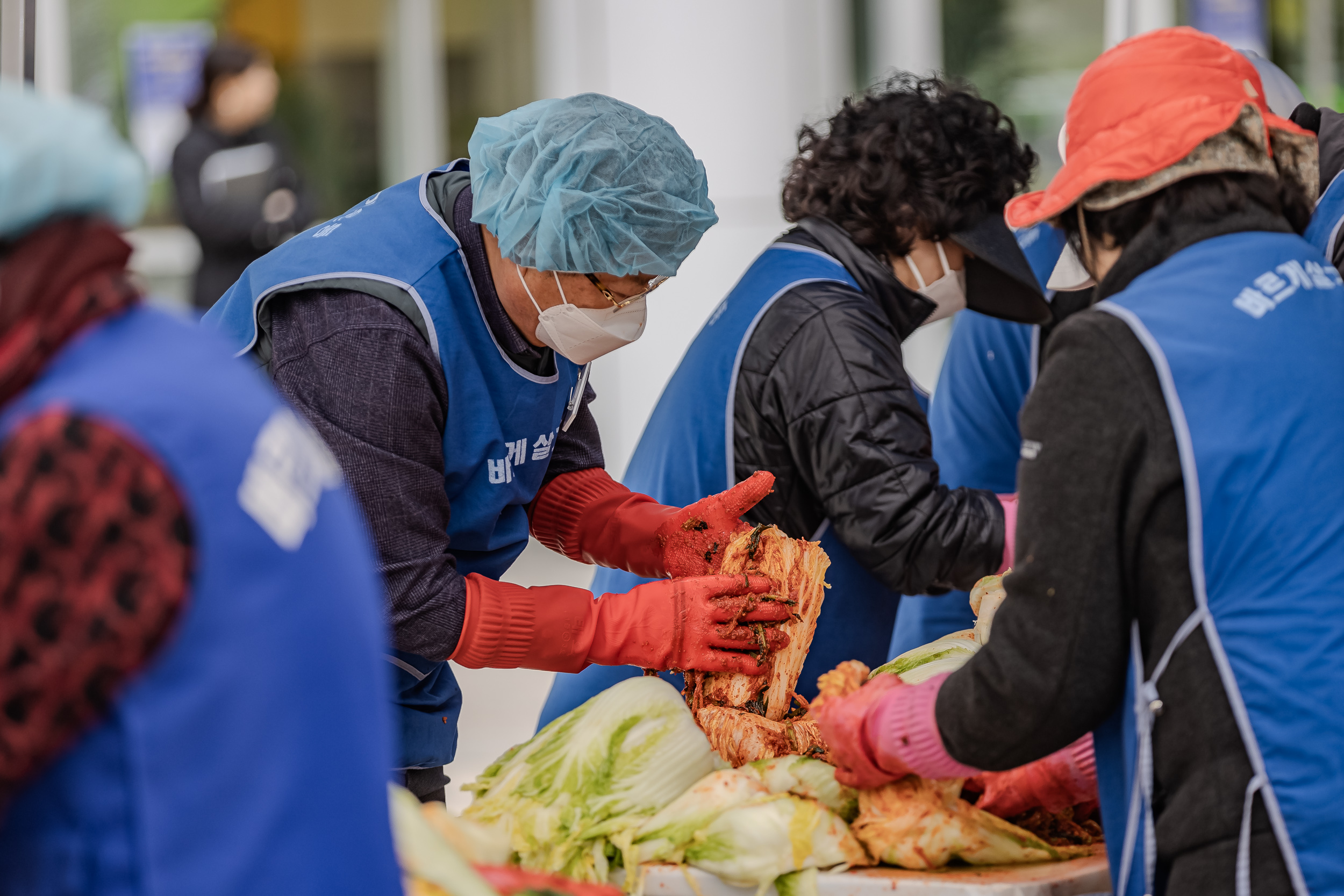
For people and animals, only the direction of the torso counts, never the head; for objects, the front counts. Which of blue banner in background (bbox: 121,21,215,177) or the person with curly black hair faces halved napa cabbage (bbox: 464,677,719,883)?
the blue banner in background

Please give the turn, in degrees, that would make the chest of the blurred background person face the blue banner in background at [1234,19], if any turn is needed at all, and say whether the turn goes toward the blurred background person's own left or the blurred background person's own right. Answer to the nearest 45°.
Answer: approximately 45° to the blurred background person's own left

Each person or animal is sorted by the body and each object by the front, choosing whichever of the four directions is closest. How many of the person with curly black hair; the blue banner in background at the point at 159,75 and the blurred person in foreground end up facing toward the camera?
1

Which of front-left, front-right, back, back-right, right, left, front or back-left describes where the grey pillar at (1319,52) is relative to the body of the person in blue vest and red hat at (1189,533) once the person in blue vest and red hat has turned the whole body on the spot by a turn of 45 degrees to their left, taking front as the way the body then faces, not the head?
right

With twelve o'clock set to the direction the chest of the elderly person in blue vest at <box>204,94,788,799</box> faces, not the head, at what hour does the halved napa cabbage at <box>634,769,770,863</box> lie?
The halved napa cabbage is roughly at 1 o'clock from the elderly person in blue vest.

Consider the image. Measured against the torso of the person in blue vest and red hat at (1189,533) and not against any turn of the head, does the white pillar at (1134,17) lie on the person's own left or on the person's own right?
on the person's own right

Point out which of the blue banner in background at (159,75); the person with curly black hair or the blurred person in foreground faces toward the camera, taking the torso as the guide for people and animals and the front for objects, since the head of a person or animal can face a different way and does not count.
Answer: the blue banner in background

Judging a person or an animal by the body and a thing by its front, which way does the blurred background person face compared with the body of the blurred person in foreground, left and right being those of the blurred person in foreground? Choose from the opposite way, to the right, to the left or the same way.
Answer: the opposite way

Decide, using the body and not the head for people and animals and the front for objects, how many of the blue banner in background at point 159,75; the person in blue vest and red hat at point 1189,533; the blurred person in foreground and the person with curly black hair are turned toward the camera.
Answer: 1

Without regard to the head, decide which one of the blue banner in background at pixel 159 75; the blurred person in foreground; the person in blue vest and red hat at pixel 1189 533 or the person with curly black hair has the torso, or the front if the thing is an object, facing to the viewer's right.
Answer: the person with curly black hair

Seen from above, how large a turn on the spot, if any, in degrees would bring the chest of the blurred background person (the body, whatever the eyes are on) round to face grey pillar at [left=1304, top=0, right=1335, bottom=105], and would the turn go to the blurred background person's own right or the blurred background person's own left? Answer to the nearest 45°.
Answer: approximately 45° to the blurred background person's own left

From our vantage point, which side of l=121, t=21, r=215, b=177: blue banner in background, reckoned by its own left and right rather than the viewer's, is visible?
front

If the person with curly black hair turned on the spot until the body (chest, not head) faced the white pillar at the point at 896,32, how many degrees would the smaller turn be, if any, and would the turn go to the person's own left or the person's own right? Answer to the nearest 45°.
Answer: approximately 90° to the person's own left

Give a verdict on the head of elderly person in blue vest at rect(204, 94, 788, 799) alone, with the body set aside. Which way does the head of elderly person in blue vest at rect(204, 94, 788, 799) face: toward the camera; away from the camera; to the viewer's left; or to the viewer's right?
to the viewer's right

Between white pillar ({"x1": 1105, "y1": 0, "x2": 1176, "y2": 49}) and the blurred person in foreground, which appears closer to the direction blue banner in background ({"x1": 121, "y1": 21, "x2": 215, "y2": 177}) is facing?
the blurred person in foreground
